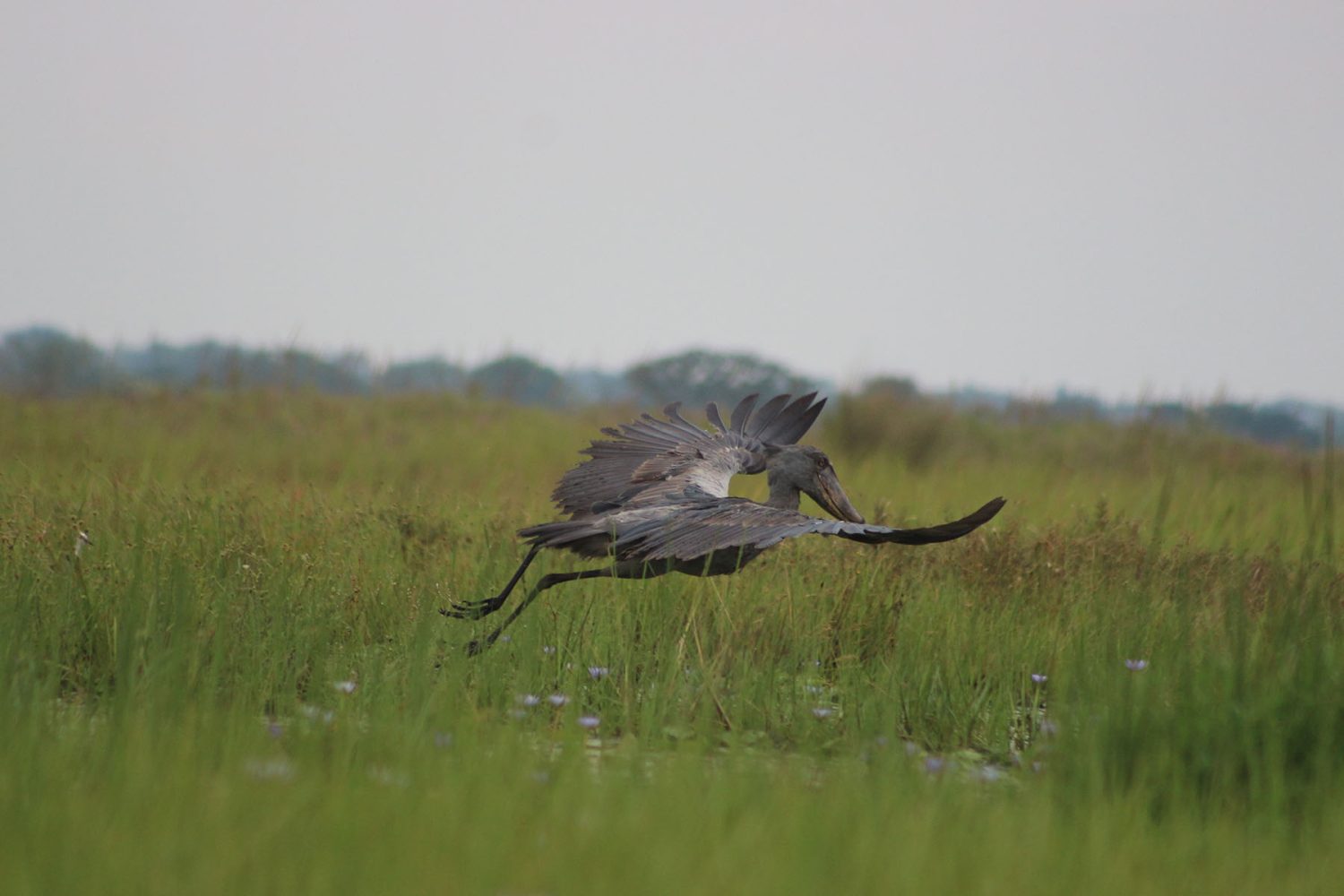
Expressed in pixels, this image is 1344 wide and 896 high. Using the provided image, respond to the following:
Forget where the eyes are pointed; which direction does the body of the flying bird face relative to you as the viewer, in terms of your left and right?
facing to the right of the viewer
